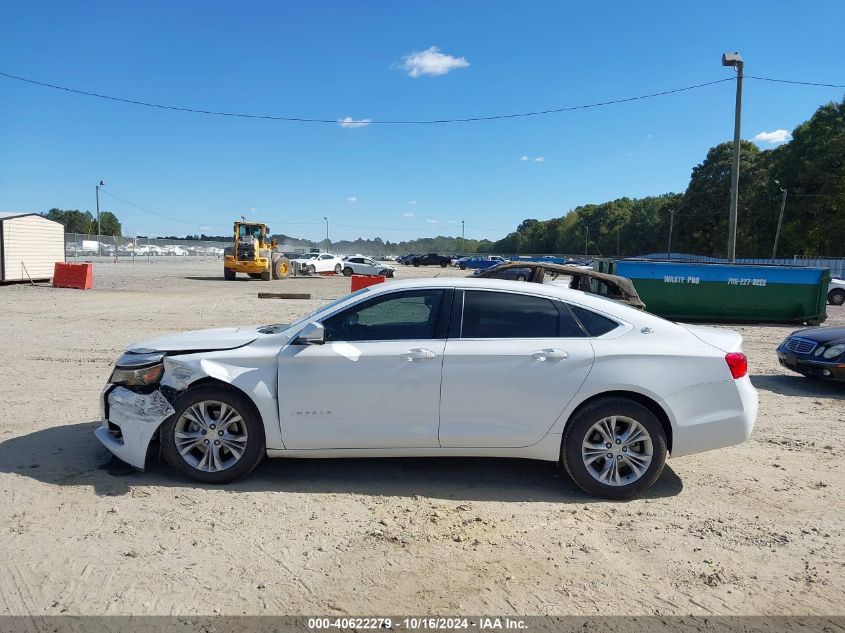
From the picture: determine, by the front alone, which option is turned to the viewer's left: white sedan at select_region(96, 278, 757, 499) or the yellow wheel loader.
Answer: the white sedan

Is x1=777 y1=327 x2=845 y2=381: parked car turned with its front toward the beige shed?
no

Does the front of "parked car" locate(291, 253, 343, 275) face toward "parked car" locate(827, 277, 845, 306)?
no

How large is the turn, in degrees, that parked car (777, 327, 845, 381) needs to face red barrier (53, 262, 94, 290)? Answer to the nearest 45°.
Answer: approximately 45° to its right

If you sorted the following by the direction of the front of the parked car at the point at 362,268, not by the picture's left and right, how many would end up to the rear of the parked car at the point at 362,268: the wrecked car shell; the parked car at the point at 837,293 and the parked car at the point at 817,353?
0

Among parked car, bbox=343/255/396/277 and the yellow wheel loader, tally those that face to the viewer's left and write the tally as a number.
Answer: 0

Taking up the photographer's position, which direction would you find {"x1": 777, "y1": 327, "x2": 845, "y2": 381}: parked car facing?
facing the viewer and to the left of the viewer

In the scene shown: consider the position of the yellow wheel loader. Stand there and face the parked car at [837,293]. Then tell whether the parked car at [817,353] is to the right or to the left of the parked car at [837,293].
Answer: right

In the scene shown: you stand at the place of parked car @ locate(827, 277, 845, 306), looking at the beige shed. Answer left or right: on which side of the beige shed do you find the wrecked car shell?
left

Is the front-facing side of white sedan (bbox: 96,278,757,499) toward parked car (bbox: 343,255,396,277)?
no

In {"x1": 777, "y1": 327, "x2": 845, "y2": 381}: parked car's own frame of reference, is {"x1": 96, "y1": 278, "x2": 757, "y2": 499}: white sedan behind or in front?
in front

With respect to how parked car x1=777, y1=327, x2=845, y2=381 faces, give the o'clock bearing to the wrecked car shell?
The wrecked car shell is roughly at 2 o'clock from the parked car.

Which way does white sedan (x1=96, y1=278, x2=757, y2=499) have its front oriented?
to the viewer's left
